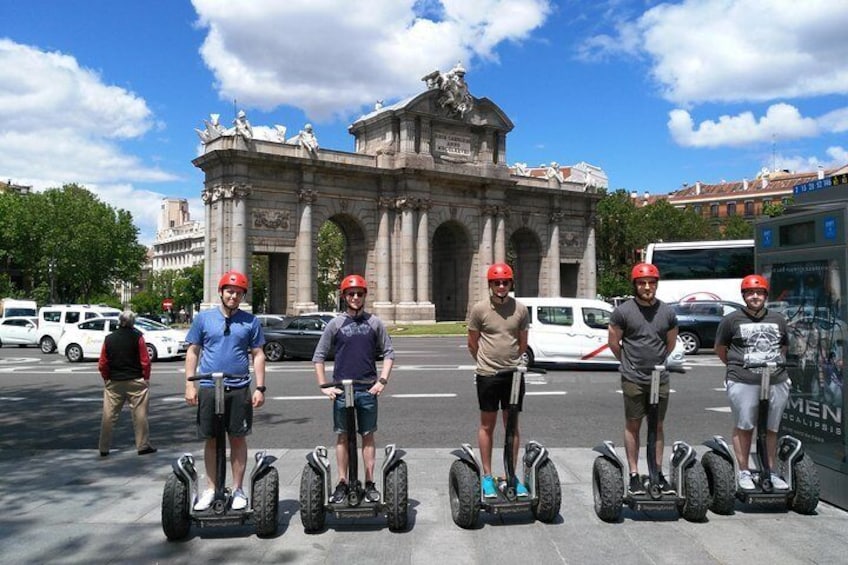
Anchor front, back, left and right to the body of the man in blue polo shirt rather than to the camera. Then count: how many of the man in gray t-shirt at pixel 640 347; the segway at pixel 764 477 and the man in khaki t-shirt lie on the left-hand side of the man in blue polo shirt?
3

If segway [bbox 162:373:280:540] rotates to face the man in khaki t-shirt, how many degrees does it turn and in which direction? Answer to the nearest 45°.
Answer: approximately 90° to its left

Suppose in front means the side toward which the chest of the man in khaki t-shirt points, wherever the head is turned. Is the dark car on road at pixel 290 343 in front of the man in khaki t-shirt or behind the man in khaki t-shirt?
behind

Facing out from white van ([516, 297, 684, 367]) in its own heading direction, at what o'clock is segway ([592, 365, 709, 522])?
The segway is roughly at 3 o'clock from the white van.

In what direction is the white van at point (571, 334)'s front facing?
to the viewer's right
